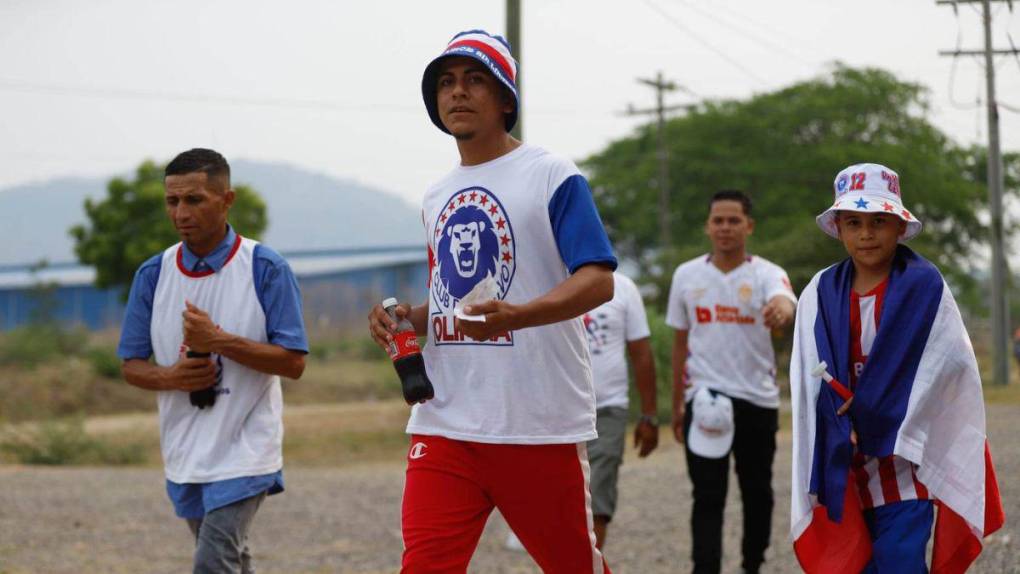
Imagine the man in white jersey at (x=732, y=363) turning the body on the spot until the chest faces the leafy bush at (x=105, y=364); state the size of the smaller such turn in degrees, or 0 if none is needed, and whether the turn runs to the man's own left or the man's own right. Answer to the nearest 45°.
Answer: approximately 135° to the man's own right

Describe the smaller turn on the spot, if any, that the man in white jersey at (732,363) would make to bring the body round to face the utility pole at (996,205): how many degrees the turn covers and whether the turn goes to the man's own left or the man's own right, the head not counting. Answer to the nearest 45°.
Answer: approximately 180°

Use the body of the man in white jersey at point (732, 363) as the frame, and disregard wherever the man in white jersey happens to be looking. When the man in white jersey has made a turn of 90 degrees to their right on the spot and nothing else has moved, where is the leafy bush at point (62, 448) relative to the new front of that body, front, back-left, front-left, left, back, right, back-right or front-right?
front-right

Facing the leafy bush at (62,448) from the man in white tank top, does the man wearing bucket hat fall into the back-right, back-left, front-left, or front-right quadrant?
back-right

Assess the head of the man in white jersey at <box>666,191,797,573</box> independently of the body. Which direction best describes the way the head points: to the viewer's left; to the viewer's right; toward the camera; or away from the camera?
toward the camera

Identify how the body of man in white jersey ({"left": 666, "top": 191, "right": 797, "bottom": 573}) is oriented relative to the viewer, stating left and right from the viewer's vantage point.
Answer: facing the viewer

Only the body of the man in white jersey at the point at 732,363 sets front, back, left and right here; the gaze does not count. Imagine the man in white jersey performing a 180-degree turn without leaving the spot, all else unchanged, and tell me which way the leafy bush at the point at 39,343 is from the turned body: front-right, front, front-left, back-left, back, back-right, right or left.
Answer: front-left

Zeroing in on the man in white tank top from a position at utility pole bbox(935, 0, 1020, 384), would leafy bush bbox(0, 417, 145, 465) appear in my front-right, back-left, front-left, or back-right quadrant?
front-right

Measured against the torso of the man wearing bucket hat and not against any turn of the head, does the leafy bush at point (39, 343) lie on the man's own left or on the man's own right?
on the man's own right

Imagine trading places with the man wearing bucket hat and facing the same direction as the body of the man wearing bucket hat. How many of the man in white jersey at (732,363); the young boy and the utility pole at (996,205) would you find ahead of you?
0

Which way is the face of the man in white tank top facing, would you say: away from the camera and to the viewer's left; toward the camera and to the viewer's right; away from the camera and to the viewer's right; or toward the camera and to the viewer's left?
toward the camera and to the viewer's left

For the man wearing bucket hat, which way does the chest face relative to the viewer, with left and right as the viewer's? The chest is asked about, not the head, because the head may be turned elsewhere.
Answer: facing the viewer and to the left of the viewer

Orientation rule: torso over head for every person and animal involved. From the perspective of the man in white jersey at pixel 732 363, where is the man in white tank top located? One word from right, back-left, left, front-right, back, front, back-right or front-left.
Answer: front-right

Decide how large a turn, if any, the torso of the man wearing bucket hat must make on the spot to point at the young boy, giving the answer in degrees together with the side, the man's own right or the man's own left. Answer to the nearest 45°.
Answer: approximately 135° to the man's own left

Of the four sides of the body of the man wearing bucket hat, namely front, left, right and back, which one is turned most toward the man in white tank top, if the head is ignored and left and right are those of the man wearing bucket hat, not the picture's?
right

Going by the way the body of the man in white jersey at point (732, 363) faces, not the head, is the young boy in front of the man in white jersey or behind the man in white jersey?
in front

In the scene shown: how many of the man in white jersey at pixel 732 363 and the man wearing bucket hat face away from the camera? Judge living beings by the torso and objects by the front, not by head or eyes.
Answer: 0

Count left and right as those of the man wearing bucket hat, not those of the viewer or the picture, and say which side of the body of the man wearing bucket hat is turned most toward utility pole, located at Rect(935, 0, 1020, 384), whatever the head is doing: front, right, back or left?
back
